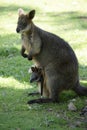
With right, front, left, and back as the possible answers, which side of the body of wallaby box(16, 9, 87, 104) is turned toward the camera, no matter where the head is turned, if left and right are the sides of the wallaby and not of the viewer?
left

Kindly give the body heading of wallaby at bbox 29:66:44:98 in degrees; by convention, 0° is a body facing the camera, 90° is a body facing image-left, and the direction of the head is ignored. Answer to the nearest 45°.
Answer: approximately 90°
